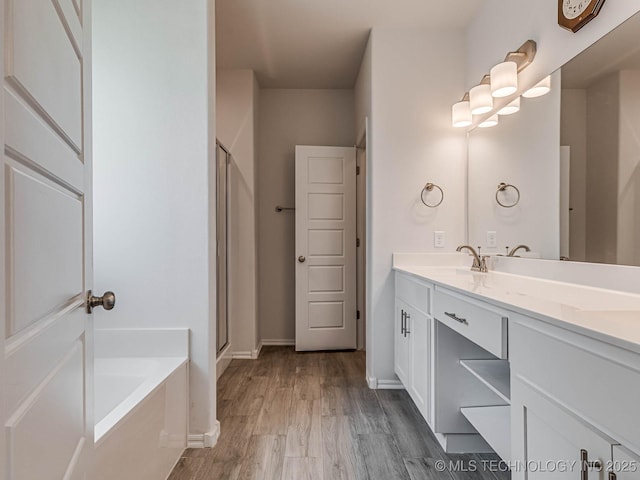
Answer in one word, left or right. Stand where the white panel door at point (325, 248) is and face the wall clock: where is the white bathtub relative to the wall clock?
right

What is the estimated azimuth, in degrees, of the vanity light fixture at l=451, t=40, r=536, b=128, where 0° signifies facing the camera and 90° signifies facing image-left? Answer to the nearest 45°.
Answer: approximately 45°

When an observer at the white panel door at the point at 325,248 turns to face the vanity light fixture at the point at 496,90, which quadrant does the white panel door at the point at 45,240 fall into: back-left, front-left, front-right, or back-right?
front-right

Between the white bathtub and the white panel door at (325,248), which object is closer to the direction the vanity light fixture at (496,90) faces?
the white bathtub

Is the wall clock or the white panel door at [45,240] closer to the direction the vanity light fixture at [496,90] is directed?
the white panel door

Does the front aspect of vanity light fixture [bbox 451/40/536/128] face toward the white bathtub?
yes

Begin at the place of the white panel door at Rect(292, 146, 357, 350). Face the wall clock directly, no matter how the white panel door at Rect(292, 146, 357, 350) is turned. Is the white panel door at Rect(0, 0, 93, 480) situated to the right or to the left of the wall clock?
right

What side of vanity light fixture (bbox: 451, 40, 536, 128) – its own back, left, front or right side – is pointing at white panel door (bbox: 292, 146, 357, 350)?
right

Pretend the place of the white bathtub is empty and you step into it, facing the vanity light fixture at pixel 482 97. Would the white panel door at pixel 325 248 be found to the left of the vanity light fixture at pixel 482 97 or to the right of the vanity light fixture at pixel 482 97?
left

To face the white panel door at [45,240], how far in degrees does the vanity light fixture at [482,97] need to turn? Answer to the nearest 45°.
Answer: approximately 45° to its left

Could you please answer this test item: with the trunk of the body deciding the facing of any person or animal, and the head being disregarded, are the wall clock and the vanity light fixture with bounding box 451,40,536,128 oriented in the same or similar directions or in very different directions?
same or similar directions

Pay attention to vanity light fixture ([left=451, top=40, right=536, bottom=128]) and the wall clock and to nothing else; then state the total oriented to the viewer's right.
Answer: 0

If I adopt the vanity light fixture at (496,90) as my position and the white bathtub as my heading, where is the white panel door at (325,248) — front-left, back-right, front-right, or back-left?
front-right

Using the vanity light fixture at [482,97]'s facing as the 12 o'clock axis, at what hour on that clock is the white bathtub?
The white bathtub is roughly at 12 o'clock from the vanity light fixture.

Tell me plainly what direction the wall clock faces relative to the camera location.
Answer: facing the viewer and to the left of the viewer
